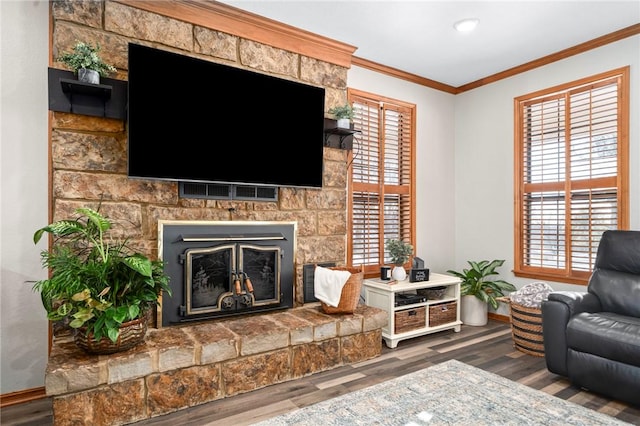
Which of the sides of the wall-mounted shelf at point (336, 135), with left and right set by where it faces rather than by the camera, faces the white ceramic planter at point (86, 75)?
right

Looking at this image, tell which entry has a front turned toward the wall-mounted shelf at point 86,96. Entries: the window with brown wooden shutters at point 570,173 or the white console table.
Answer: the window with brown wooden shutters

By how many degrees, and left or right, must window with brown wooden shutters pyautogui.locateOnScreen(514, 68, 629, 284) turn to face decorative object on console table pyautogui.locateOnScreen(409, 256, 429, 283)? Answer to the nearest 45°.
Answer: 0° — it already faces it

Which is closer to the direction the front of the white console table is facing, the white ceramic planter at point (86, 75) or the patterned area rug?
the patterned area rug

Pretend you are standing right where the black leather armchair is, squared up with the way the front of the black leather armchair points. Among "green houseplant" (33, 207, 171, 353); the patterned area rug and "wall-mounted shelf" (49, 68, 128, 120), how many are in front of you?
3

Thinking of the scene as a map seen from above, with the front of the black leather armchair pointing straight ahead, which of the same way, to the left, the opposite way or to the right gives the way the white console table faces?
to the left

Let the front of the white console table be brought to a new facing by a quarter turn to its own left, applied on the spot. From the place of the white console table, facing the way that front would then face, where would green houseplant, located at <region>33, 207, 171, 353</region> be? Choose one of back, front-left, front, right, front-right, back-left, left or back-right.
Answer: back
